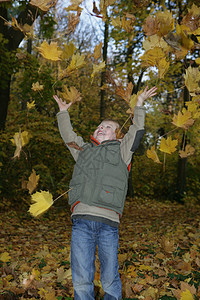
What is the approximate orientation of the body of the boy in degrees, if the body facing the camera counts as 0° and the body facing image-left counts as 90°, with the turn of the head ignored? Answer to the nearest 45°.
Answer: approximately 45°
